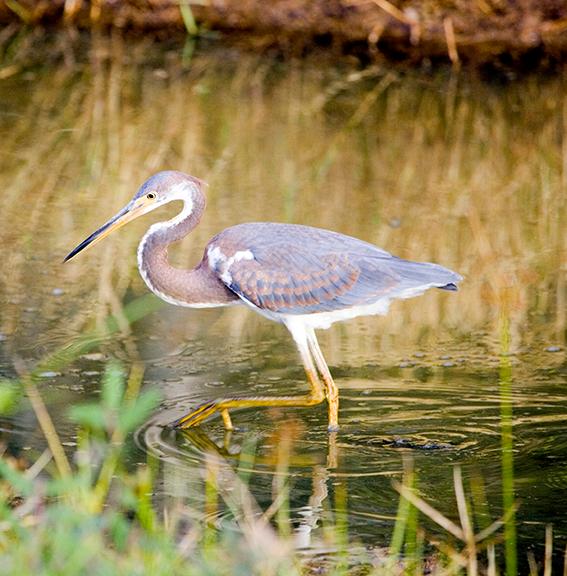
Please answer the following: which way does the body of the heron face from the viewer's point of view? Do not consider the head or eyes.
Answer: to the viewer's left
